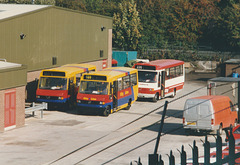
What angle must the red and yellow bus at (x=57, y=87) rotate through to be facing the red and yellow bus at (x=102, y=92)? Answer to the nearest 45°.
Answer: approximately 90° to its left

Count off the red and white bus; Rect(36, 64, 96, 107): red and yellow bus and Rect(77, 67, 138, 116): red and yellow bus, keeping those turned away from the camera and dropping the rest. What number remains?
0

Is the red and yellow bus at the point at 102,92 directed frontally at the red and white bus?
no

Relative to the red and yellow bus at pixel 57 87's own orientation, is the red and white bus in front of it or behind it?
behind

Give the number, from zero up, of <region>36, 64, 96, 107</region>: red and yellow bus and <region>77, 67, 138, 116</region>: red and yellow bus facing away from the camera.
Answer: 0

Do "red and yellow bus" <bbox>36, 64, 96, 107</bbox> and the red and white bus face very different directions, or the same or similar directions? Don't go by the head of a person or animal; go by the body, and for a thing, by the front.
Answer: same or similar directions

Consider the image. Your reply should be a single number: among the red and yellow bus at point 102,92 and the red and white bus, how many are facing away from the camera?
0

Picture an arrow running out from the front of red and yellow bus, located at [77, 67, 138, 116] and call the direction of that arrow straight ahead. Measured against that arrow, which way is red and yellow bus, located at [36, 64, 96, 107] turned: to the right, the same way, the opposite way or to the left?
the same way

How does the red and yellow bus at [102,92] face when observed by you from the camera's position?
facing the viewer and to the left of the viewer

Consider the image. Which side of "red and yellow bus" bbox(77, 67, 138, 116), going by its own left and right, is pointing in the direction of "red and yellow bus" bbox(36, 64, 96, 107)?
right

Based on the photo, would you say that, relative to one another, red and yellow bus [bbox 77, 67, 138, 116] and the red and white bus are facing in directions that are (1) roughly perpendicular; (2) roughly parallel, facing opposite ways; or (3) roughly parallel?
roughly parallel
